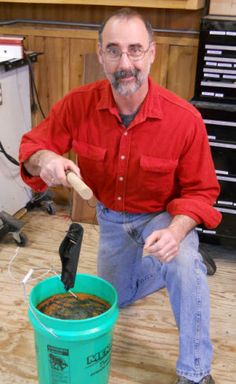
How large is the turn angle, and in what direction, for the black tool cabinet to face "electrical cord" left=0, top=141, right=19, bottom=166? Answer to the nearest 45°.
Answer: approximately 90° to its right

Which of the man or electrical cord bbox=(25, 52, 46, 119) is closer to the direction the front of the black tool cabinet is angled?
the man

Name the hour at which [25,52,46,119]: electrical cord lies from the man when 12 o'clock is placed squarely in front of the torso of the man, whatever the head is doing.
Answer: The electrical cord is roughly at 5 o'clock from the man.

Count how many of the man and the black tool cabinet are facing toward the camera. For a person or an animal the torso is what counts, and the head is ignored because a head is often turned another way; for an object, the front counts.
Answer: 2
